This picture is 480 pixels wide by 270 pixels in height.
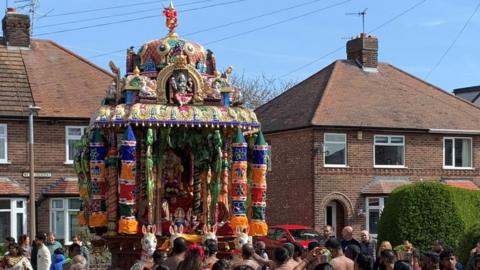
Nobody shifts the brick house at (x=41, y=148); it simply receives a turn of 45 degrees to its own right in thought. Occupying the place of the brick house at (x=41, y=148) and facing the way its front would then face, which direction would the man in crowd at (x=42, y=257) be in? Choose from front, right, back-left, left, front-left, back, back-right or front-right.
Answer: front-left

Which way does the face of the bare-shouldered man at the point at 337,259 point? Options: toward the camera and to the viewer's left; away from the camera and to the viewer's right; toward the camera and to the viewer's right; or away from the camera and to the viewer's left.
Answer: away from the camera and to the viewer's left

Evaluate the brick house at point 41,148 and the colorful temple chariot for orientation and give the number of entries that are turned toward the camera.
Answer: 2

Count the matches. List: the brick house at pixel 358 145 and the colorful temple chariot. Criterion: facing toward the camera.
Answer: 2

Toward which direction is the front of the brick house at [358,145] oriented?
toward the camera

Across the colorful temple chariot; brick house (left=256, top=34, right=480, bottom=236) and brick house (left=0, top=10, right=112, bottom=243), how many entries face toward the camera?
3

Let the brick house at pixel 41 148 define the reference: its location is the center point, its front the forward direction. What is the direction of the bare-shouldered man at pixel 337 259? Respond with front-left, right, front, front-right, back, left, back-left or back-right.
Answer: front

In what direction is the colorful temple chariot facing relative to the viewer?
toward the camera

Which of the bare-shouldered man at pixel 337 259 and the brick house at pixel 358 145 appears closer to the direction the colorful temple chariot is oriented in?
the bare-shouldered man

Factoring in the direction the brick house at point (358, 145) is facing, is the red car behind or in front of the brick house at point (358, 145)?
in front

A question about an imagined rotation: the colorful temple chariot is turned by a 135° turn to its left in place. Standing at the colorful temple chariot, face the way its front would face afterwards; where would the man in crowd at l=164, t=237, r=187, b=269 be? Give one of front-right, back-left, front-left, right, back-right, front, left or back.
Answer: back-right

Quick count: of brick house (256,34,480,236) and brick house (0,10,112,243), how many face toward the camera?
2
